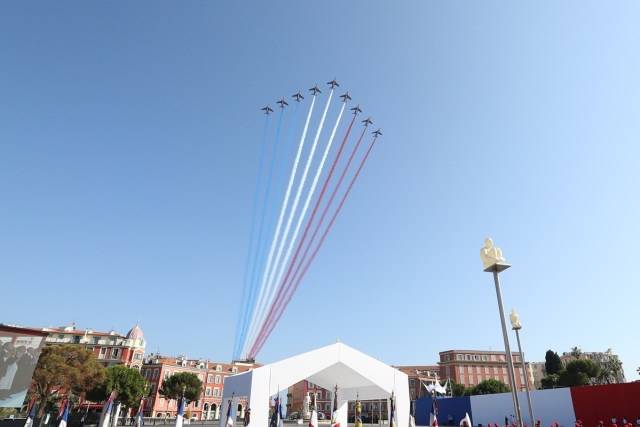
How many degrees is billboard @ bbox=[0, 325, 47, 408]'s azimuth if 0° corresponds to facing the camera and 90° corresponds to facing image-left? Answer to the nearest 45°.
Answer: approximately 315°

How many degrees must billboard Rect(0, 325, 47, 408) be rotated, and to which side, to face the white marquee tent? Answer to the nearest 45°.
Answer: approximately 45° to its left

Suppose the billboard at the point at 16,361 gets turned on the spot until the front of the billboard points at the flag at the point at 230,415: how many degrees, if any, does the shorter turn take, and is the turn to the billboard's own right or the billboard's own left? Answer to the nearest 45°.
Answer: approximately 45° to the billboard's own left

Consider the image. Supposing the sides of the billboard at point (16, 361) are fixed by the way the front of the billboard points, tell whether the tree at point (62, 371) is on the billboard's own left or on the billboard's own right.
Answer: on the billboard's own left

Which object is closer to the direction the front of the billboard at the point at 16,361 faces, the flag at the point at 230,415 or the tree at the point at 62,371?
the flag
